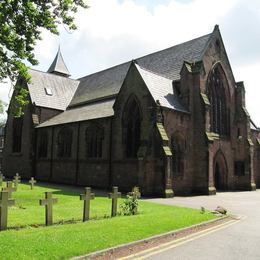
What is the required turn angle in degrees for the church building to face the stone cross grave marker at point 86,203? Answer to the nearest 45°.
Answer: approximately 45° to its right

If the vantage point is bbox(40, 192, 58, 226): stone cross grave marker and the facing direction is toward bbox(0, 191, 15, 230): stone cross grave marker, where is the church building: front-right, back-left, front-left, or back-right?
back-right

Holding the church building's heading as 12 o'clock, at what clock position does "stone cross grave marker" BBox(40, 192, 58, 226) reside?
The stone cross grave marker is roughly at 2 o'clock from the church building.

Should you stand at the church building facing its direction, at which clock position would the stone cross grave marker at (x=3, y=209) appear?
The stone cross grave marker is roughly at 2 o'clock from the church building.
